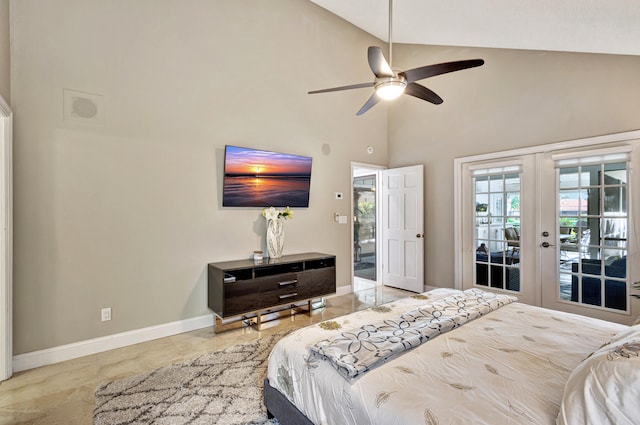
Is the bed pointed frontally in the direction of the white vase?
yes

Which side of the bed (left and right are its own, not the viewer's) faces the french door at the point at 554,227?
right

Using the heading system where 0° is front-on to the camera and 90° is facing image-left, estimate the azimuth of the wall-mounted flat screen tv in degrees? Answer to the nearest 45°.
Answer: approximately 315°

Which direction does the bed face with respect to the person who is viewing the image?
facing away from the viewer and to the left of the viewer

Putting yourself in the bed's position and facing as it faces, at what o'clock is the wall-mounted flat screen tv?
The wall-mounted flat screen tv is roughly at 12 o'clock from the bed.

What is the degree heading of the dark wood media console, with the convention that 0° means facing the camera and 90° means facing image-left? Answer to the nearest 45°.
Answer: approximately 315°

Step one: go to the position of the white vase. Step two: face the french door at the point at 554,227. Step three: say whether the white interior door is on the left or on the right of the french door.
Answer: left

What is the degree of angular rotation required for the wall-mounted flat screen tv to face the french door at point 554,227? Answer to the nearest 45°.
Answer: approximately 45° to its left

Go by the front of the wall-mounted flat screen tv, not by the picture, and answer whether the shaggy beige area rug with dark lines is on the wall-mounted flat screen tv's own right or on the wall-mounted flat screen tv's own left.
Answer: on the wall-mounted flat screen tv's own right

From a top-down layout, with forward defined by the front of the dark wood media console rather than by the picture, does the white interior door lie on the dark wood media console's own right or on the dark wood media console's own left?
on the dark wood media console's own left

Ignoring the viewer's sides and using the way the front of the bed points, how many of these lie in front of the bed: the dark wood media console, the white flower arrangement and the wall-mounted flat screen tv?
3
